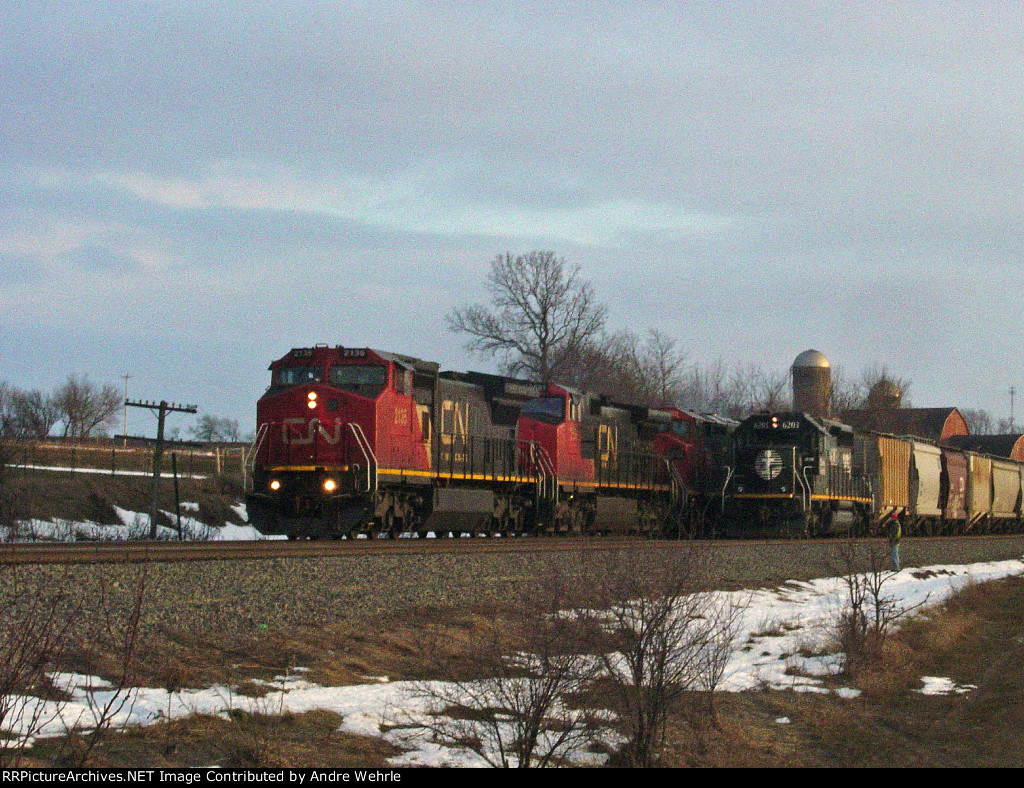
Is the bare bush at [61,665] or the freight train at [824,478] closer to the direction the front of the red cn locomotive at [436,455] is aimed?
the bare bush

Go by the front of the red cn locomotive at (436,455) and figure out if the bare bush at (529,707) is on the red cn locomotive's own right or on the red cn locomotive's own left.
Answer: on the red cn locomotive's own left

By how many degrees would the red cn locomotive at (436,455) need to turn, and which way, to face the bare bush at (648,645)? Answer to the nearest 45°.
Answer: approximately 45° to its left

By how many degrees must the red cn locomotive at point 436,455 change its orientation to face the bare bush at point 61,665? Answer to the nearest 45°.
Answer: approximately 45° to its left

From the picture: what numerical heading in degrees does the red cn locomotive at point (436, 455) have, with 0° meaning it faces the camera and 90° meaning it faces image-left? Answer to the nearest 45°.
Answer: approximately 45°
